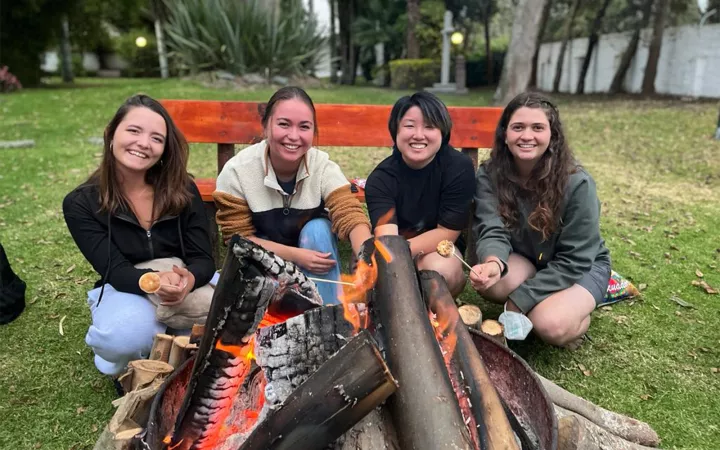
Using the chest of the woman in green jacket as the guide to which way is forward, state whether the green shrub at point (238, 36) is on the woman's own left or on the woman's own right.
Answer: on the woman's own right

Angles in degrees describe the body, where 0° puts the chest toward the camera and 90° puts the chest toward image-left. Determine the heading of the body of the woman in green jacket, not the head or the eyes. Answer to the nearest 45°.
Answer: approximately 45°

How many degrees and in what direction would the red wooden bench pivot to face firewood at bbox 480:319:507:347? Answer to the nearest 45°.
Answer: approximately 45° to its left

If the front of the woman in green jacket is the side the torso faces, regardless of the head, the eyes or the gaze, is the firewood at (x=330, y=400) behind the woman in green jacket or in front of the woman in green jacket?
in front

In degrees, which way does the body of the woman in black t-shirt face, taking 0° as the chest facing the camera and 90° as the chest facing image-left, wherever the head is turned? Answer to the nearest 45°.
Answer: approximately 0°

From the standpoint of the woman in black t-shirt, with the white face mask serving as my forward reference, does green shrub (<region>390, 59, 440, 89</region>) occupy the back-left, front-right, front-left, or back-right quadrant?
back-left

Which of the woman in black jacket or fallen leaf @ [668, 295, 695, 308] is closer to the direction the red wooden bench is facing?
the woman in black jacket

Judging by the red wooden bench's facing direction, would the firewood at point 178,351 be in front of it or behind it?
in front

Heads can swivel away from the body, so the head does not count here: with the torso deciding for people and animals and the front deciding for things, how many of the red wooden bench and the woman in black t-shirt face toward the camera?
2
